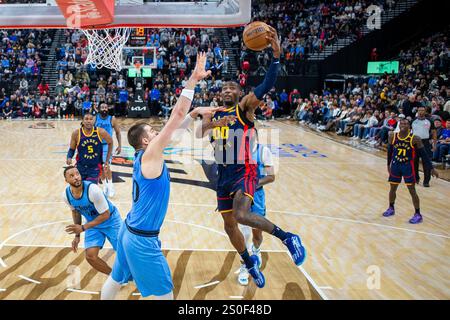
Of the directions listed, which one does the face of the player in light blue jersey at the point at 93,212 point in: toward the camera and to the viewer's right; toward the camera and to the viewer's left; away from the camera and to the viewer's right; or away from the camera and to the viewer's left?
toward the camera and to the viewer's right

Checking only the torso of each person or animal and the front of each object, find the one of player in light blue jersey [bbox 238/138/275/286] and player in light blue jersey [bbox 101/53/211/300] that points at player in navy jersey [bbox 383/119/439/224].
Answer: player in light blue jersey [bbox 101/53/211/300]

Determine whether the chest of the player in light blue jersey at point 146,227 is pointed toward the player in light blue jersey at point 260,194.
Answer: yes

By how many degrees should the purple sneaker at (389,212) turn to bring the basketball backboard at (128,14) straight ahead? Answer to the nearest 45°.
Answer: approximately 45° to its right

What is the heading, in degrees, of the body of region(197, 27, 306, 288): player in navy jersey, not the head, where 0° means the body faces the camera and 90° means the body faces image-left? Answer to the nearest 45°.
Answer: approximately 45°

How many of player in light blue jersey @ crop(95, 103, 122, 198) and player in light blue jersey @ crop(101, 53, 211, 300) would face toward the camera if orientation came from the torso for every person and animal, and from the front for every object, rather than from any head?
1

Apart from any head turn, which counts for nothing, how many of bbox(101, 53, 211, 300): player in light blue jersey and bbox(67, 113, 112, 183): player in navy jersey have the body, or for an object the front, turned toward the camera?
1

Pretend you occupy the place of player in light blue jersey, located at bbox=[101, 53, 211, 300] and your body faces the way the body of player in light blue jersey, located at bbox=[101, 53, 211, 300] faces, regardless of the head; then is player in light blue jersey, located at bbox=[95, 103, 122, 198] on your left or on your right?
on your left

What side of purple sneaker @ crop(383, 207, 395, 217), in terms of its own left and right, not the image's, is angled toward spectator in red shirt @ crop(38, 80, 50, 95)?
right
